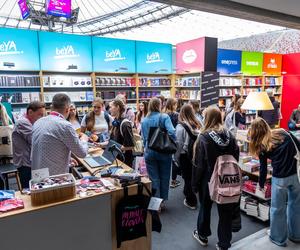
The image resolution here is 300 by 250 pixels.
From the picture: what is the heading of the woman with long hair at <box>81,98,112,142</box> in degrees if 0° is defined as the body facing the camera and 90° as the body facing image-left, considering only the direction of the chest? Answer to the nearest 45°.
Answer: approximately 0°

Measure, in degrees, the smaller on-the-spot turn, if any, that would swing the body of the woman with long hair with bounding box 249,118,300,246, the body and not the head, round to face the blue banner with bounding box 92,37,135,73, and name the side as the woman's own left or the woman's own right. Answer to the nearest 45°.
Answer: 0° — they already face it

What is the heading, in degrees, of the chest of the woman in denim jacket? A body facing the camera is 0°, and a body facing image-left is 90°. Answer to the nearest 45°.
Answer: approximately 180°

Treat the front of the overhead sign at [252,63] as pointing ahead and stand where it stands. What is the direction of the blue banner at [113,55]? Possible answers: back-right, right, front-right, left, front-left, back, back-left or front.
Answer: front-right

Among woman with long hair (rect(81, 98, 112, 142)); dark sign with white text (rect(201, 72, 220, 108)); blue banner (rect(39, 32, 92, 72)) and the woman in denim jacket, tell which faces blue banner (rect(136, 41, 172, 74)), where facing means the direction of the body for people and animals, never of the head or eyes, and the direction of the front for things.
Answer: the woman in denim jacket

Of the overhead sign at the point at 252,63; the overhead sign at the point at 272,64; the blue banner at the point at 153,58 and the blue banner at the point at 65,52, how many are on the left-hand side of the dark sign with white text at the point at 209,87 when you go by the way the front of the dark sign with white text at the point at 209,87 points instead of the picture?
2

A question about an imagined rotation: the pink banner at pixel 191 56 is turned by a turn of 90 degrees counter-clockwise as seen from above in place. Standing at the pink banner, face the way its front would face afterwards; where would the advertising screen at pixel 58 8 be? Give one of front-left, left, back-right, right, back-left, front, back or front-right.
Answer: back-right

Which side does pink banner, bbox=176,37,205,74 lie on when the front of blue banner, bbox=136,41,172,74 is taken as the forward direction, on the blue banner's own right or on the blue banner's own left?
on the blue banner's own left

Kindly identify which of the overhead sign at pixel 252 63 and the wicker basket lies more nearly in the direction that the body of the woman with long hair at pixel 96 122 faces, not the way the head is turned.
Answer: the wicker basket

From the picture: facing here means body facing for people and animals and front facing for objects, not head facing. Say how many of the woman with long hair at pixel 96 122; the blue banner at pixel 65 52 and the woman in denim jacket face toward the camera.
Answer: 2

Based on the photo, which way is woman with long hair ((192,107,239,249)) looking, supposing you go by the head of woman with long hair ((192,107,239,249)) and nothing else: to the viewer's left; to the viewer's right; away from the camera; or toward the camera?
away from the camera

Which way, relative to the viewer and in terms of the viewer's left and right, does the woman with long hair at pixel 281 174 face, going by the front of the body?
facing away from the viewer and to the left of the viewer

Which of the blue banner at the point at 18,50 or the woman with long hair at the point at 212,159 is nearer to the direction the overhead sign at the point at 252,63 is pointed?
the woman with long hair
